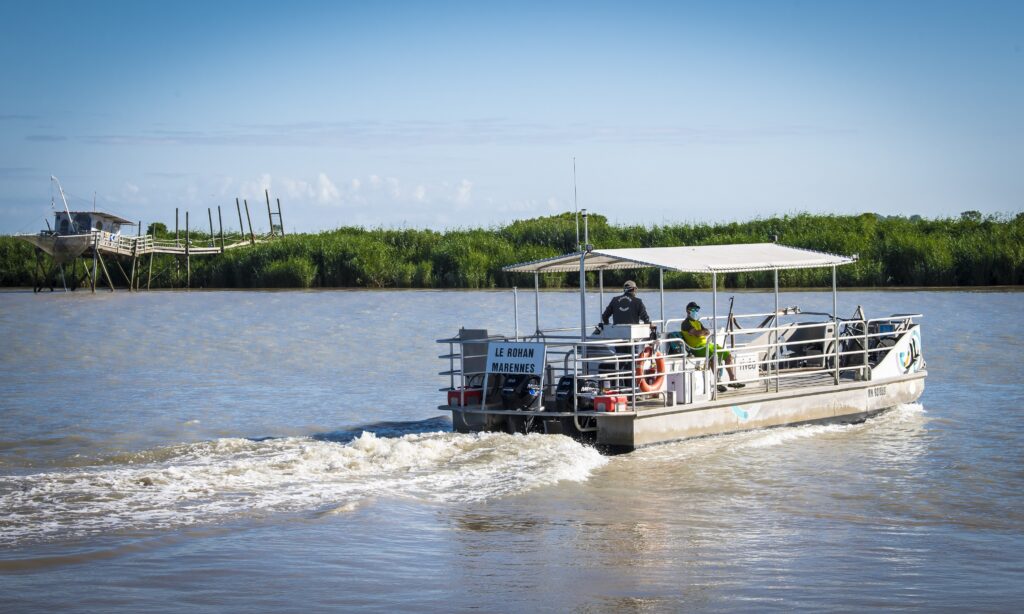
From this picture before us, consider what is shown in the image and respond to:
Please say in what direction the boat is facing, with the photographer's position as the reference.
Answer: facing away from the viewer and to the right of the viewer
